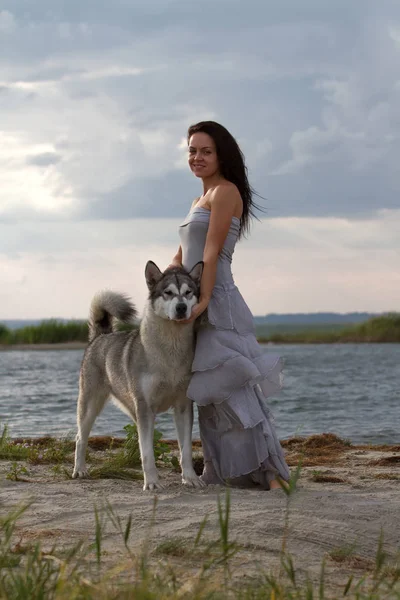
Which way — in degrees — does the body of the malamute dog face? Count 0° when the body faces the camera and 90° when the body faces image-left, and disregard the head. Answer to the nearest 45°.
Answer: approximately 315°

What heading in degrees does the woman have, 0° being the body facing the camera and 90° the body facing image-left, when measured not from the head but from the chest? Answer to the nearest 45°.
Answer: approximately 90°

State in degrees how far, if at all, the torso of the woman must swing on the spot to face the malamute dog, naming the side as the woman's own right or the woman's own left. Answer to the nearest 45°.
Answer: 0° — they already face it

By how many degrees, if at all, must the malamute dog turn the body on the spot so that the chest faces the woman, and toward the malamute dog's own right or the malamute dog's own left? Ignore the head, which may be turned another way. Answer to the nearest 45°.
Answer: approximately 45° to the malamute dog's own left

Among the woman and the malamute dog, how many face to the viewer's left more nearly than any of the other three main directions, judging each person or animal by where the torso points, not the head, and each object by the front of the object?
1
